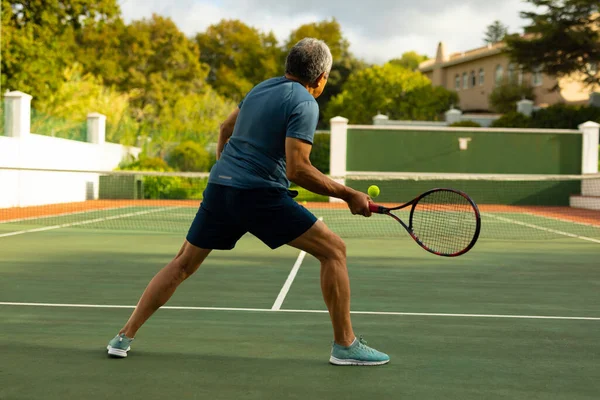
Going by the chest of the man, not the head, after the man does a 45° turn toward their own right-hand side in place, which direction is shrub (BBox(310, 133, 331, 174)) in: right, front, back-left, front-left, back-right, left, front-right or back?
left

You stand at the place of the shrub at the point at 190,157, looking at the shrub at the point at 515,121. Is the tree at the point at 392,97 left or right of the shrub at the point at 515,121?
left

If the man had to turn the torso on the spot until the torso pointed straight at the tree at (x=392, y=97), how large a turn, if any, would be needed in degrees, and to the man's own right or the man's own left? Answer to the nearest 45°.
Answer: approximately 45° to the man's own left

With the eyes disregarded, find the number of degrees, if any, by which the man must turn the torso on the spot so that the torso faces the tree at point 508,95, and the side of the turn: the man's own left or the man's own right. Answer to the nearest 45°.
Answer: approximately 45° to the man's own left

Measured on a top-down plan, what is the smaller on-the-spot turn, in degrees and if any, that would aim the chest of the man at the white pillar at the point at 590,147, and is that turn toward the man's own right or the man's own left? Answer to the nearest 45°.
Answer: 0° — they already face it

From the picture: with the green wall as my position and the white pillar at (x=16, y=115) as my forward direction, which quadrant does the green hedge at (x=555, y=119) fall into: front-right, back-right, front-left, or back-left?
back-right

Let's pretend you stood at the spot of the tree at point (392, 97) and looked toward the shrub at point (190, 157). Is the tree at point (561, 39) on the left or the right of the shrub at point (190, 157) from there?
left

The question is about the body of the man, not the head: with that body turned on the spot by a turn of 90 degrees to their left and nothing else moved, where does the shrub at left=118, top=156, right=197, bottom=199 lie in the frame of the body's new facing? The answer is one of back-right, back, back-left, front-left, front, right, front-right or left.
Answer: front-right

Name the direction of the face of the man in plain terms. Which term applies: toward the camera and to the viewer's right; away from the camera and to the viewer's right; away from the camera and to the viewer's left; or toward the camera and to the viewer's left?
away from the camera and to the viewer's right

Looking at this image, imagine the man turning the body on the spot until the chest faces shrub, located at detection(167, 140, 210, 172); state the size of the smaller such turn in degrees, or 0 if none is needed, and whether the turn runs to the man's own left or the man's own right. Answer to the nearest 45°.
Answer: approximately 45° to the man's own left

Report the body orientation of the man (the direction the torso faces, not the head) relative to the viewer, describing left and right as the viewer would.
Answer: facing away from the viewer and to the right of the viewer

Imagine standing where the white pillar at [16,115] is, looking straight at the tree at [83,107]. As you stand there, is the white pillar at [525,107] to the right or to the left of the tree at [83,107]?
right

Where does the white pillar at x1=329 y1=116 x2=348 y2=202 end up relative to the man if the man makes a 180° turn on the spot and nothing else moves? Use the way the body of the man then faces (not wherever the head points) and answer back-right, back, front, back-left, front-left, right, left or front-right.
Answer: back-right
